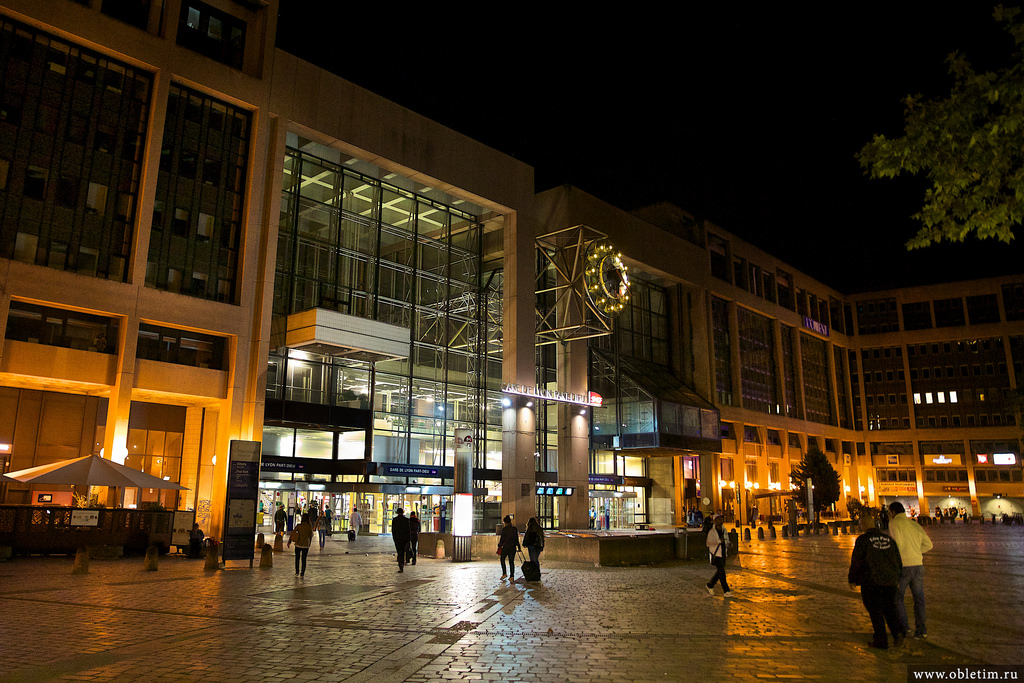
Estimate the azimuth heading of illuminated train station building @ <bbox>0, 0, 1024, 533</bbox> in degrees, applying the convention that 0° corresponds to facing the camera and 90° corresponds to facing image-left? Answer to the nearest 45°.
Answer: approximately 315°

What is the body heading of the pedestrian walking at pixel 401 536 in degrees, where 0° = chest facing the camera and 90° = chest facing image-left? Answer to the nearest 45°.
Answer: approximately 180°

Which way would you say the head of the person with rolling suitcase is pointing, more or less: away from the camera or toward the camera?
away from the camera

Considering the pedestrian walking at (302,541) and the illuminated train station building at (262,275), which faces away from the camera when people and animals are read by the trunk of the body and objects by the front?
the pedestrian walking

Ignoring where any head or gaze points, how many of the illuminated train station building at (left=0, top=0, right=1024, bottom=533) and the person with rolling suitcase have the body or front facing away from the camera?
1

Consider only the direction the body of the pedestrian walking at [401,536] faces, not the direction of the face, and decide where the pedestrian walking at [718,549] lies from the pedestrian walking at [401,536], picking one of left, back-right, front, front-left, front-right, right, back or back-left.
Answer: back-right

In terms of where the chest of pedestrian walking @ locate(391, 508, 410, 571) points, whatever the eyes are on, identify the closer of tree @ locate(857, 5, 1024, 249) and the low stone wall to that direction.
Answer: the low stone wall

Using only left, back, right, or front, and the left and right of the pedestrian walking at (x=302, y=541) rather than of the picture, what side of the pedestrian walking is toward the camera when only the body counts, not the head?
back

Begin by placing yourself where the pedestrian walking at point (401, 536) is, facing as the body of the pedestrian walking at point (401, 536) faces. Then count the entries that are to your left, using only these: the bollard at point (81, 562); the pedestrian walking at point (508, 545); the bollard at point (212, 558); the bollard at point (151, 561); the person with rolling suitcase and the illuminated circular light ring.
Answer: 3

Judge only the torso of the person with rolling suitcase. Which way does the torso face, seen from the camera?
away from the camera

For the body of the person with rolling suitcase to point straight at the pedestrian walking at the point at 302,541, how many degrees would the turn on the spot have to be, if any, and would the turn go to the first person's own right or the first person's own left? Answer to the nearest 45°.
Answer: approximately 90° to the first person's own left

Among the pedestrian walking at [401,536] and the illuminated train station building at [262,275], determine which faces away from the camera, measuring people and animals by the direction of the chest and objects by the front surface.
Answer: the pedestrian walking
